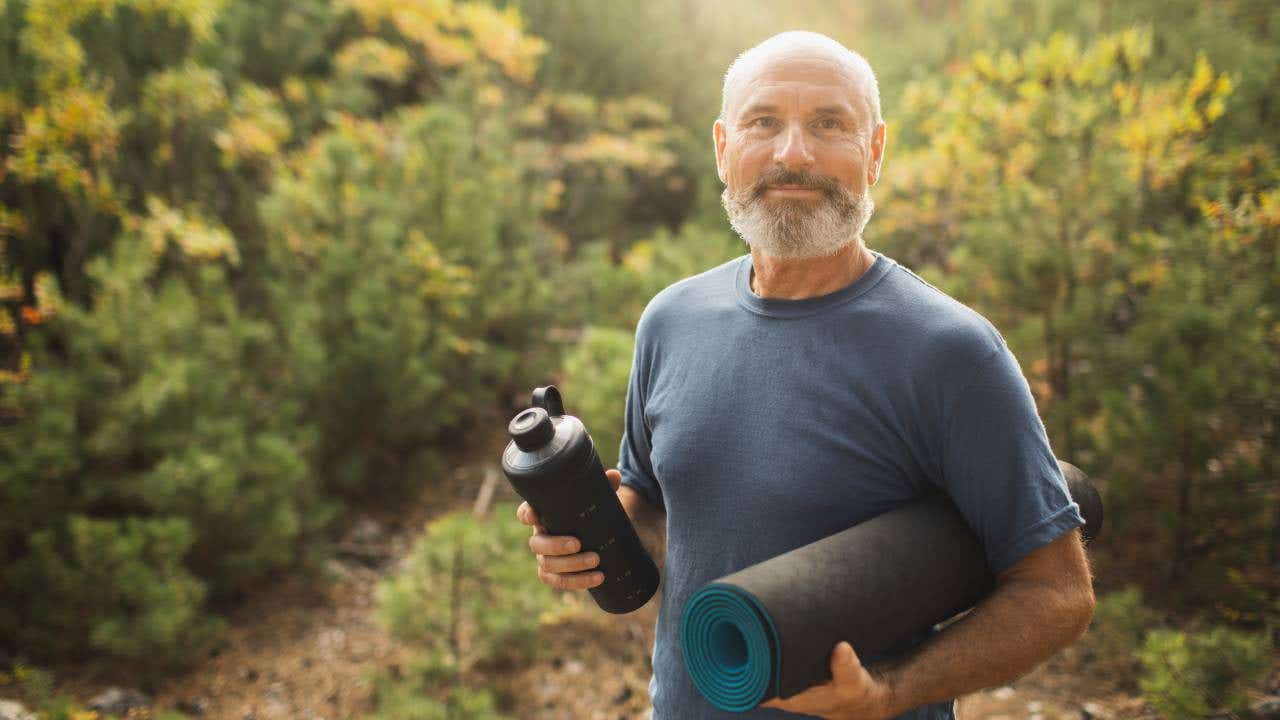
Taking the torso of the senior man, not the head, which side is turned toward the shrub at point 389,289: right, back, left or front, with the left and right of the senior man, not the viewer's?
right

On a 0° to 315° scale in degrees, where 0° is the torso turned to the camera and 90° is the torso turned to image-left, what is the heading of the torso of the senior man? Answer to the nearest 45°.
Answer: approximately 45°

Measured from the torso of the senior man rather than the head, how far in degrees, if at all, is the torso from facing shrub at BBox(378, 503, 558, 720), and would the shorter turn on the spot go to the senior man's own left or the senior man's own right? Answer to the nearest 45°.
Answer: approximately 90° to the senior man's own right

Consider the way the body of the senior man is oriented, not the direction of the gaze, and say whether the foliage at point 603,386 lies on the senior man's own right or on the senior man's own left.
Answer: on the senior man's own right

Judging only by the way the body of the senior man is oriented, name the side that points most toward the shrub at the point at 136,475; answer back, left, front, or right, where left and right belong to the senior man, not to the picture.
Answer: right
